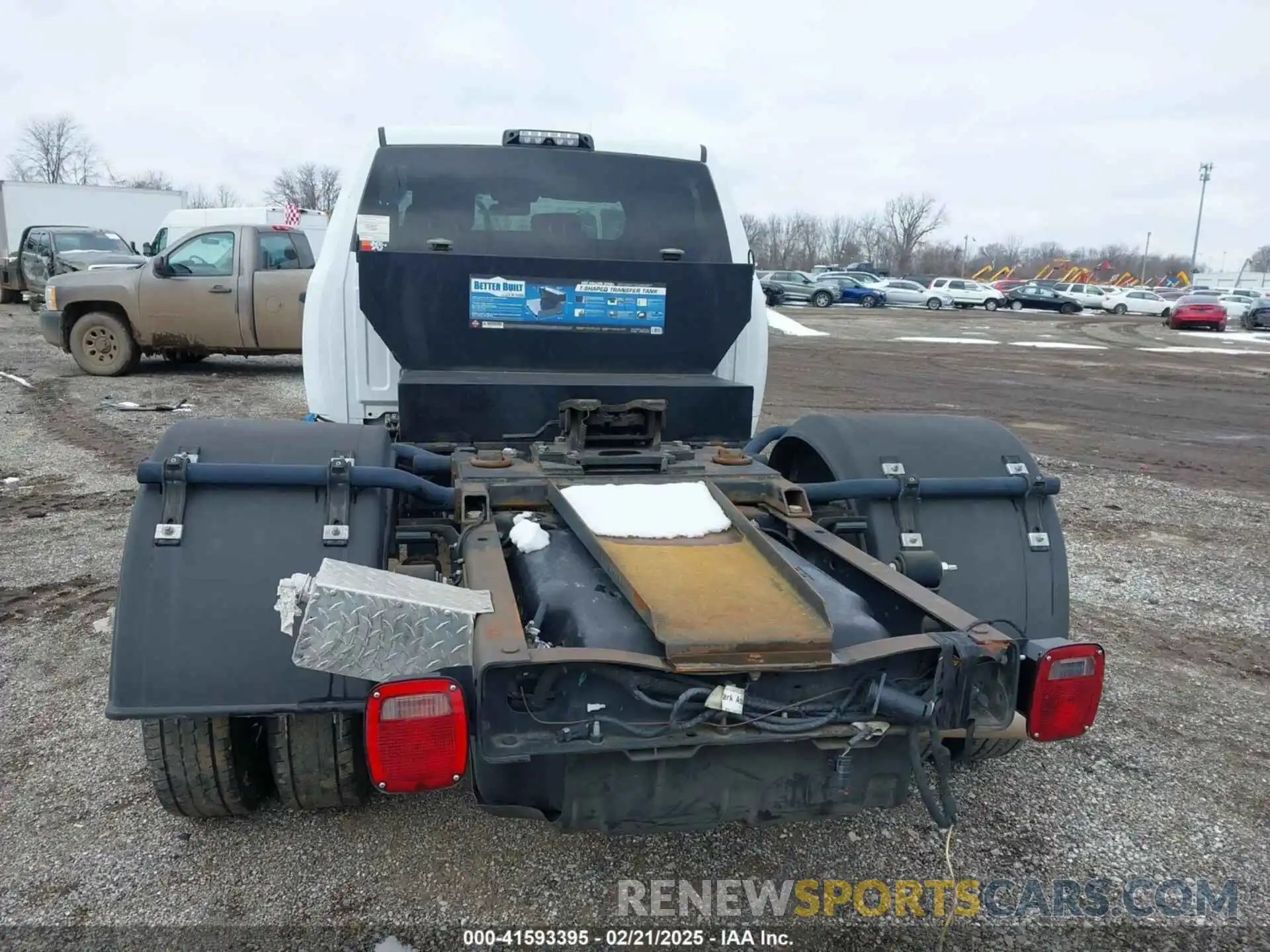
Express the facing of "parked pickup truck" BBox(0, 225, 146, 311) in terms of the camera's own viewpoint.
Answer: facing the viewer and to the right of the viewer

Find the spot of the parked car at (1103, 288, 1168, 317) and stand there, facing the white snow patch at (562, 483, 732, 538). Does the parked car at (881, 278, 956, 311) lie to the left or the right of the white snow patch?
right

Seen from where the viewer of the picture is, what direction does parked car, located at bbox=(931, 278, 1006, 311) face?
facing to the right of the viewer

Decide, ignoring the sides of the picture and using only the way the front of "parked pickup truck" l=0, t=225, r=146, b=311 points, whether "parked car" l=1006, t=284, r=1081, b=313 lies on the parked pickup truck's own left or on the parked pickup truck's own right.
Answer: on the parked pickup truck's own left

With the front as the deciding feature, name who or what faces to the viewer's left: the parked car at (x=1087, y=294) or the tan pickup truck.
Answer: the tan pickup truck

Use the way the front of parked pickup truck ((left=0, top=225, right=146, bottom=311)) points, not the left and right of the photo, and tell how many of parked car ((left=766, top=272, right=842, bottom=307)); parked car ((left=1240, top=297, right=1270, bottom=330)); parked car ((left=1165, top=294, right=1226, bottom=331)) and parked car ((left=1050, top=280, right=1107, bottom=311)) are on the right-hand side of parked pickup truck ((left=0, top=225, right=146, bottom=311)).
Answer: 0

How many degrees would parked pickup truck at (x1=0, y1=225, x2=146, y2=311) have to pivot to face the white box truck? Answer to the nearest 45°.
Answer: approximately 135° to its left

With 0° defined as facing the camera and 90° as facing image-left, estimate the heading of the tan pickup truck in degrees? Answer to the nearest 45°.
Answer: approximately 90°

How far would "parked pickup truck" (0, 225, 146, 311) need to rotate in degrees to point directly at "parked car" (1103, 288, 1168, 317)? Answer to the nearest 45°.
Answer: approximately 45° to its left
